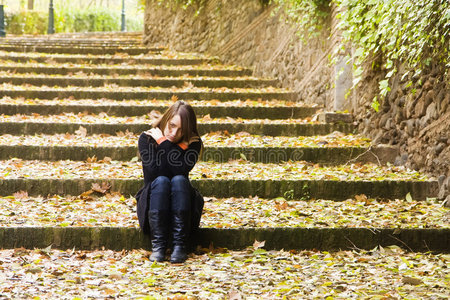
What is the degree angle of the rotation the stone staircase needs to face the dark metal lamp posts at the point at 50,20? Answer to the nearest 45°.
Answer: approximately 135° to its right

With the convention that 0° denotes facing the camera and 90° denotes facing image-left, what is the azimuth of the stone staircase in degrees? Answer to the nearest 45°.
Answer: approximately 0°
